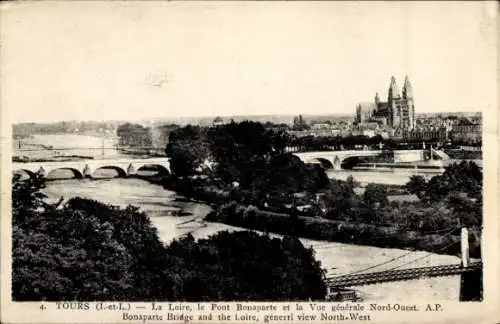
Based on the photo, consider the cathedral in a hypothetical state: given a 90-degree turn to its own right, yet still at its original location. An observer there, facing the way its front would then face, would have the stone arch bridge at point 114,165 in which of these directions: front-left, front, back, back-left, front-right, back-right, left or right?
front-right

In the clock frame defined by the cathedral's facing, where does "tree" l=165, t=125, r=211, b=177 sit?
The tree is roughly at 4 o'clock from the cathedral.

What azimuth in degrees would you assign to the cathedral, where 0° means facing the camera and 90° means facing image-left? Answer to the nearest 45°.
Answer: approximately 315°
